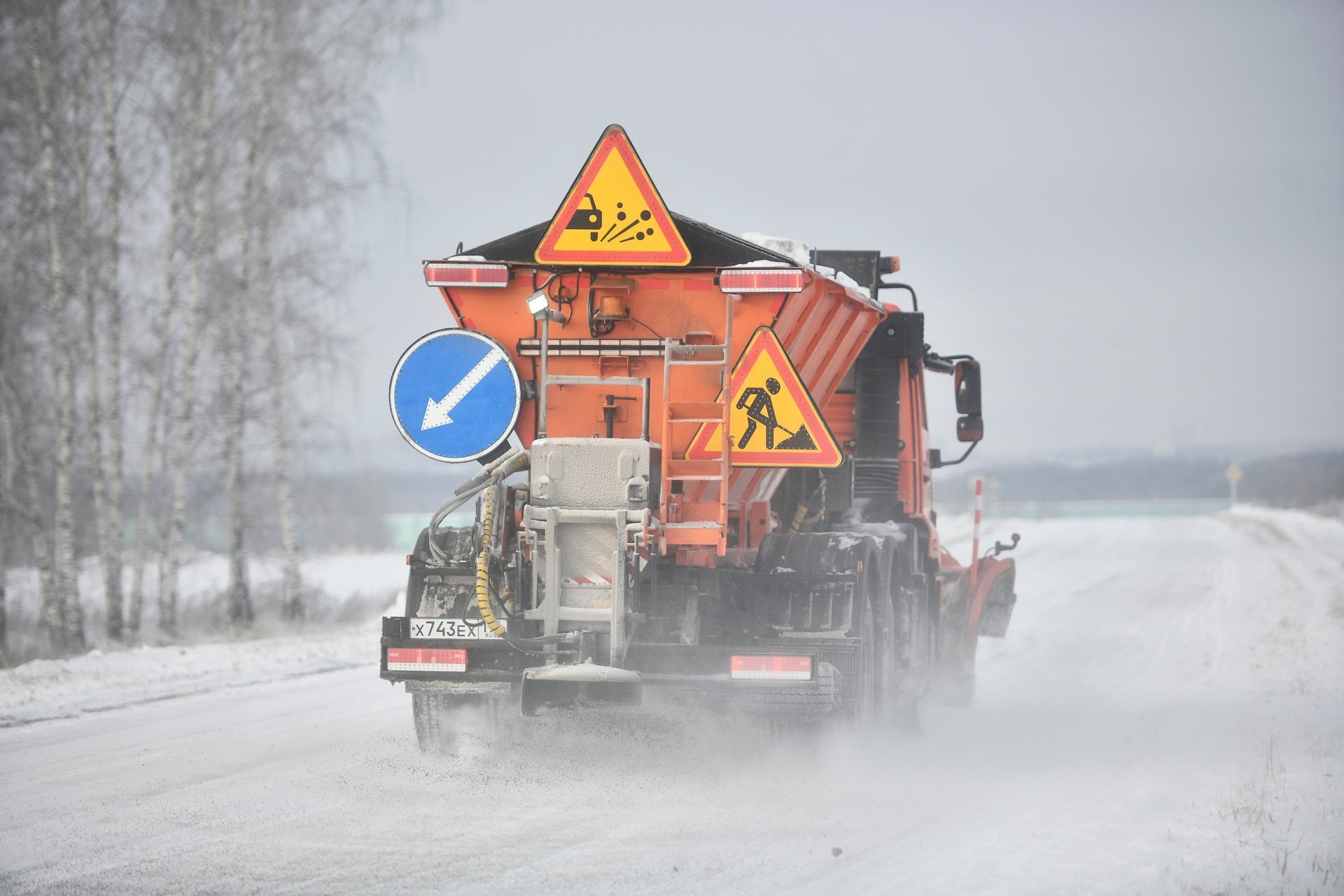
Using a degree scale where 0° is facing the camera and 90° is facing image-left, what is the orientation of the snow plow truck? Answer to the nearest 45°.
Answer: approximately 180°

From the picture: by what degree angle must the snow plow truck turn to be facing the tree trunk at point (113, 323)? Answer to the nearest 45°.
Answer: approximately 45° to its left

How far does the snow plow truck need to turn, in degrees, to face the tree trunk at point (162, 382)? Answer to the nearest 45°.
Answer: approximately 45° to its left

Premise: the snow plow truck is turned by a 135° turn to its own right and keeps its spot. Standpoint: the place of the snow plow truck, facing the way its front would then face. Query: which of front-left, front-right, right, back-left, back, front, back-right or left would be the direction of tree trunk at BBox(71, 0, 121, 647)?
back

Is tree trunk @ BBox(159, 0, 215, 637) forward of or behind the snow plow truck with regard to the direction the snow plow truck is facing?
forward

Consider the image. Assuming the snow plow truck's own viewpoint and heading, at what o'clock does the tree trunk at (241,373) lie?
The tree trunk is roughly at 11 o'clock from the snow plow truck.

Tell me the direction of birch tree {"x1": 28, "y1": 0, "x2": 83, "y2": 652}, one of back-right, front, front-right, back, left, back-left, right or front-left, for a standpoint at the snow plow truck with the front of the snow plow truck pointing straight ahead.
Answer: front-left

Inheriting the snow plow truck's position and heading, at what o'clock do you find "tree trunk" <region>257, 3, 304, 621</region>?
The tree trunk is roughly at 11 o'clock from the snow plow truck.
